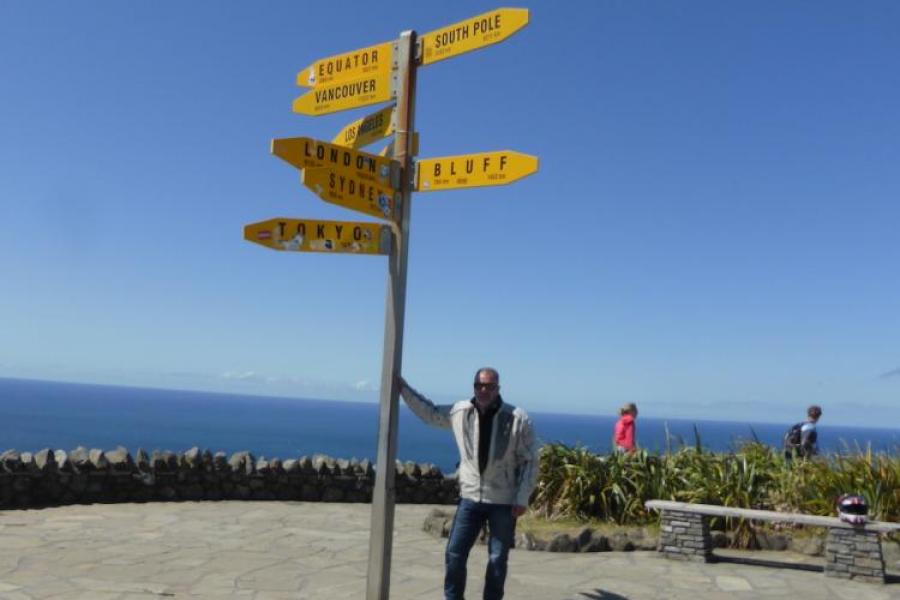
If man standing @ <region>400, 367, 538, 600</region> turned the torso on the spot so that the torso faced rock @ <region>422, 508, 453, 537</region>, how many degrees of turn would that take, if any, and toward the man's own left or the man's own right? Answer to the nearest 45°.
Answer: approximately 180°

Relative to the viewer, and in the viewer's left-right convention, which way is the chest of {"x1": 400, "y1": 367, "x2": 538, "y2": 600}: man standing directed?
facing the viewer

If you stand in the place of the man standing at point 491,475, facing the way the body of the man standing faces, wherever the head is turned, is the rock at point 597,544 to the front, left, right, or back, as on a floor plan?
back

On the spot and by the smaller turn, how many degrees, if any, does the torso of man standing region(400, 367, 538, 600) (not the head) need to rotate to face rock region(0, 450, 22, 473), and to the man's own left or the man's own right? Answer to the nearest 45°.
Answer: approximately 135° to the man's own right

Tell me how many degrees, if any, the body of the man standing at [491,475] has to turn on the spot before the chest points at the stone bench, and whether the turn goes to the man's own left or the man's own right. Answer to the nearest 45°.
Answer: approximately 135° to the man's own left

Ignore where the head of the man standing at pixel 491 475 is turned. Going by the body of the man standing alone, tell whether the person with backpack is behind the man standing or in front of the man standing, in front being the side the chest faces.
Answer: behind

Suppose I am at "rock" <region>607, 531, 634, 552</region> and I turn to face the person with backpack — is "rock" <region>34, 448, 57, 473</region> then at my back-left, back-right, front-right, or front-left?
back-left

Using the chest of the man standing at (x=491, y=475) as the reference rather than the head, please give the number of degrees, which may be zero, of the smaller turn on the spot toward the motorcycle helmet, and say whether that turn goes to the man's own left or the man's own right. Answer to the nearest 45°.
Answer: approximately 135° to the man's own left

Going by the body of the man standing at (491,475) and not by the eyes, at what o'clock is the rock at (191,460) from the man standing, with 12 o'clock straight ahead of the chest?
The rock is roughly at 5 o'clock from the man standing.

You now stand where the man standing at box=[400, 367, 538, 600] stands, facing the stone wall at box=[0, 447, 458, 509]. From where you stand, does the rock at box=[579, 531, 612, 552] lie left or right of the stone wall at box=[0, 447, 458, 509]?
right

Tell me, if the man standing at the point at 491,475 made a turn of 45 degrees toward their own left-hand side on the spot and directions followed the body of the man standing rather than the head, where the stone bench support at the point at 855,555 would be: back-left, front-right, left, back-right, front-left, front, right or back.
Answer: left

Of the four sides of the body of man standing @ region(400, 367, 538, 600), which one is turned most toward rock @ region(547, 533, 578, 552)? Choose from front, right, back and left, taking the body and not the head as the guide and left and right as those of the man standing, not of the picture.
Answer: back

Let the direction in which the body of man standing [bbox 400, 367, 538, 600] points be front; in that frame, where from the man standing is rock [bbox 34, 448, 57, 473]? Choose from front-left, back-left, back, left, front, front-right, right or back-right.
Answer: back-right
